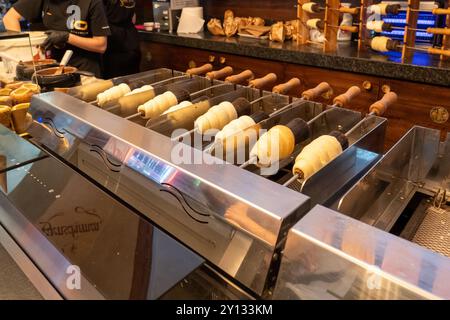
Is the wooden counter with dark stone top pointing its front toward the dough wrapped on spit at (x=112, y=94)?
yes

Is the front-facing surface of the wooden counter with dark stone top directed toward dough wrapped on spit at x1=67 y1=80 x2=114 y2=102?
no

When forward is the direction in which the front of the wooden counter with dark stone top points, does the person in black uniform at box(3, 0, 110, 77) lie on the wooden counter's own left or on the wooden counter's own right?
on the wooden counter's own right

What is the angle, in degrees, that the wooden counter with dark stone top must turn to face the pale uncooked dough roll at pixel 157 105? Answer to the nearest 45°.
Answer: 0° — it already faces it

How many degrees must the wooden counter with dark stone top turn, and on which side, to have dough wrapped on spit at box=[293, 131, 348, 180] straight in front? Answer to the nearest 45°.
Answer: approximately 45° to its left

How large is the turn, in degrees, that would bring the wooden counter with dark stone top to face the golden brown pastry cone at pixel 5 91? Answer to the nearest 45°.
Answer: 0° — it already faces it
